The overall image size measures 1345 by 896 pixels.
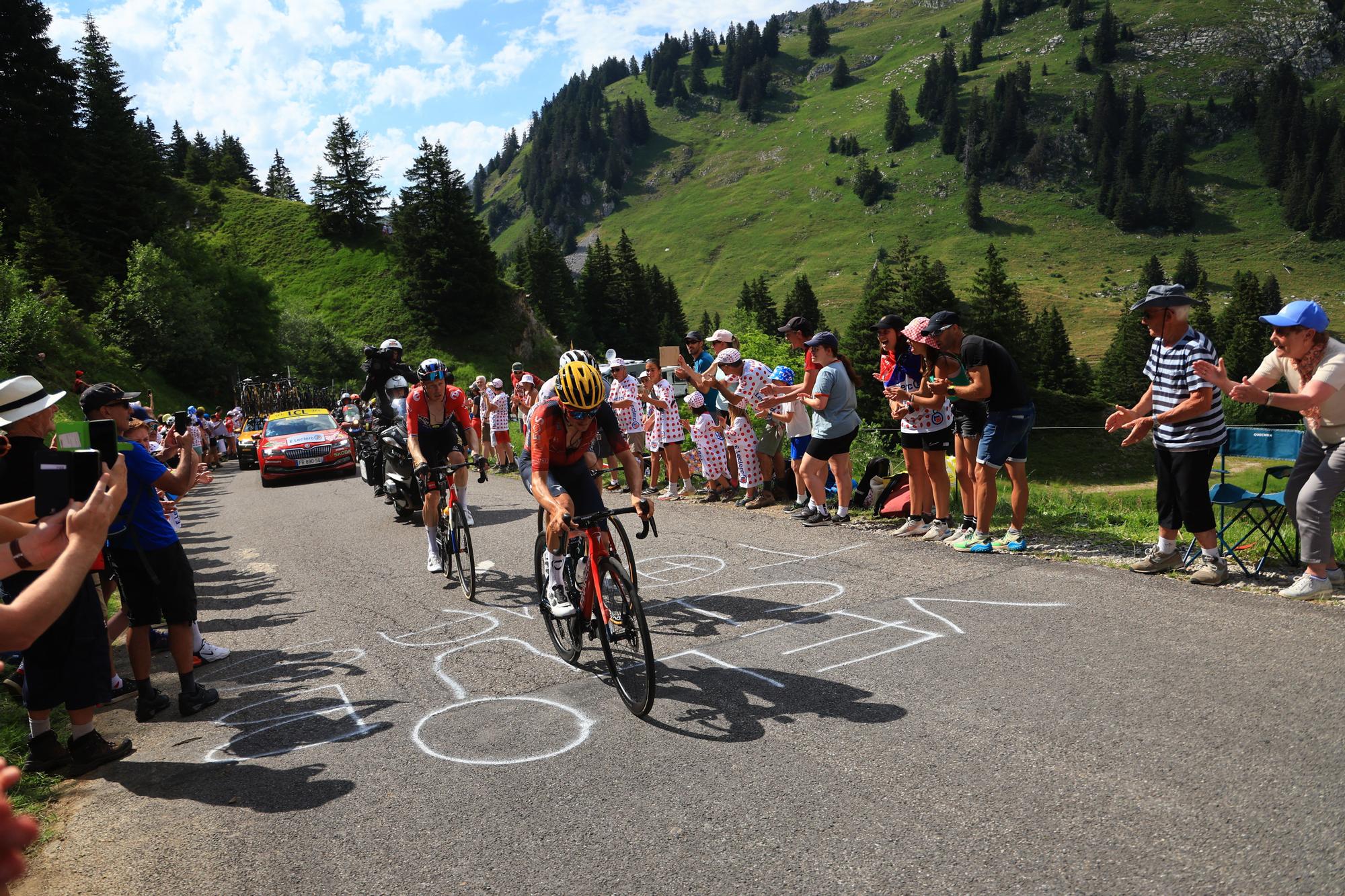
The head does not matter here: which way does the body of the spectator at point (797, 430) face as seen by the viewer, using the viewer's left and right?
facing to the left of the viewer

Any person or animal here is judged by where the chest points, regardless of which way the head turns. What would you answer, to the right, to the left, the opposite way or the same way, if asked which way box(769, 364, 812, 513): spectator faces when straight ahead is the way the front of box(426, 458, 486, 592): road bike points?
to the right

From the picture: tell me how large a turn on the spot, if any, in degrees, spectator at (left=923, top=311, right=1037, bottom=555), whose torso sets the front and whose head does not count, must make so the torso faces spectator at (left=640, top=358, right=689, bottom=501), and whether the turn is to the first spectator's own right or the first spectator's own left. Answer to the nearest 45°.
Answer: approximately 45° to the first spectator's own right

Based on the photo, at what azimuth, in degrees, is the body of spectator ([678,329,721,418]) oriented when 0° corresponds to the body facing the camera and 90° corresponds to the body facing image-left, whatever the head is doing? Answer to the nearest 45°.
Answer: approximately 45°

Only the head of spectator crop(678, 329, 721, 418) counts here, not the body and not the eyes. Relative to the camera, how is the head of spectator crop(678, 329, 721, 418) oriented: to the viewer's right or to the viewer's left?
to the viewer's left

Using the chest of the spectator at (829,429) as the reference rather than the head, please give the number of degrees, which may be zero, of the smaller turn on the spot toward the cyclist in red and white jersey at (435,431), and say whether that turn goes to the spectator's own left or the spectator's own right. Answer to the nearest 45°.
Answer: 0° — they already face them

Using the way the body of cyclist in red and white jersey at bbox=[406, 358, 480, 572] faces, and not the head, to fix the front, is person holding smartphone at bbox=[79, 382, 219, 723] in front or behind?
in front

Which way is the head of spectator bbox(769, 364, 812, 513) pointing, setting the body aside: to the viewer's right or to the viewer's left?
to the viewer's left

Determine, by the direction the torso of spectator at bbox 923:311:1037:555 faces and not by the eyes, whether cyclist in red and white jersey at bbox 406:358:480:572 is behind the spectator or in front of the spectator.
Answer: in front

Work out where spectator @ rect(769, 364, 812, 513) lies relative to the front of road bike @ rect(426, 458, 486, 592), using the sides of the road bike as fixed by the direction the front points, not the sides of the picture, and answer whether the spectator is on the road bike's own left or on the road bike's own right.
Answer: on the road bike's own left

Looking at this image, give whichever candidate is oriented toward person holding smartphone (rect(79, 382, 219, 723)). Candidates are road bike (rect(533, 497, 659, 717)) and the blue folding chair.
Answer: the blue folding chair

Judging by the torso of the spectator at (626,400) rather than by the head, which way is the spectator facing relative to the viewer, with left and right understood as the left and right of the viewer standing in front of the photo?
facing the viewer and to the left of the viewer

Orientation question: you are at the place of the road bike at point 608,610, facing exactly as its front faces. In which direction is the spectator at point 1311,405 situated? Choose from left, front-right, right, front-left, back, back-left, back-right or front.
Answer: front-left

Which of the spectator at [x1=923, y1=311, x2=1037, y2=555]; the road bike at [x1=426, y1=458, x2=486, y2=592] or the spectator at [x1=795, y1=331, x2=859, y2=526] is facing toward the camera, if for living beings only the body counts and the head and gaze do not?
the road bike
